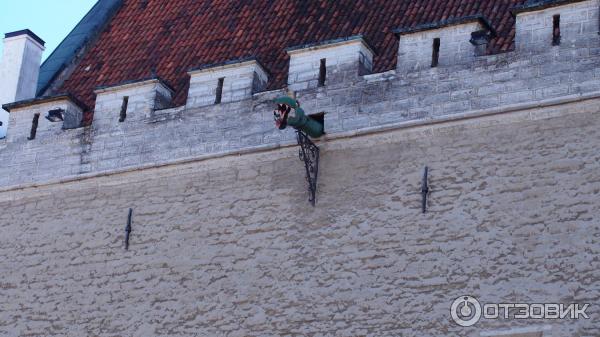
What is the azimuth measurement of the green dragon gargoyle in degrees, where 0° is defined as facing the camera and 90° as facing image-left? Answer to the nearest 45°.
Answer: approximately 45°

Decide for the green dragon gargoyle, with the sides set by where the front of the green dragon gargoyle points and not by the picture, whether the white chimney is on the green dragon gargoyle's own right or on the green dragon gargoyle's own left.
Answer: on the green dragon gargoyle's own right
